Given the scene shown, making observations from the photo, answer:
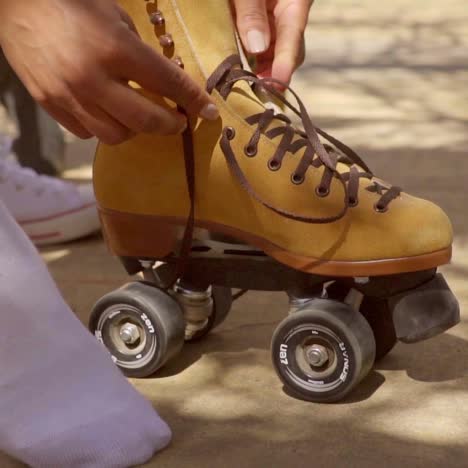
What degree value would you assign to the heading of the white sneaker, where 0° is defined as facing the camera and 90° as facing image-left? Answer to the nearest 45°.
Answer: approximately 270°

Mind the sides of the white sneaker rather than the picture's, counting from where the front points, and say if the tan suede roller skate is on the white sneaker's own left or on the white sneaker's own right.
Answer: on the white sneaker's own right
